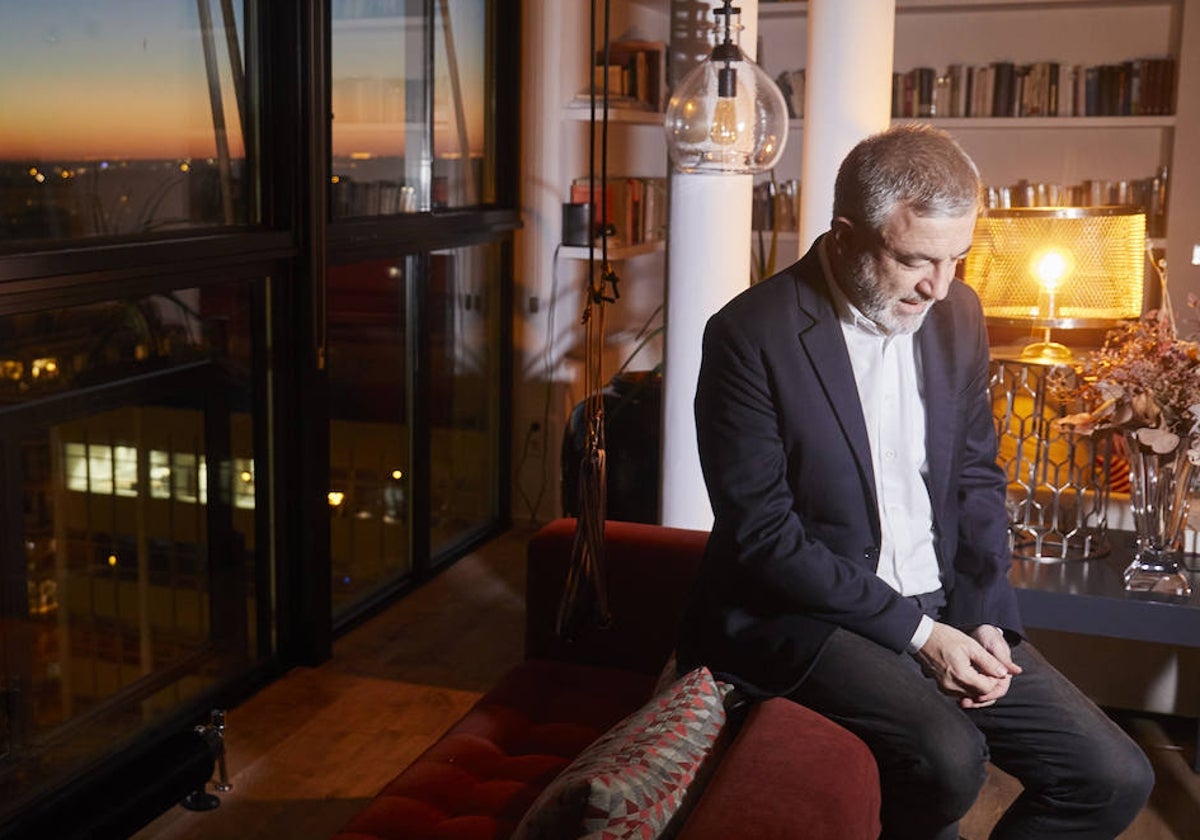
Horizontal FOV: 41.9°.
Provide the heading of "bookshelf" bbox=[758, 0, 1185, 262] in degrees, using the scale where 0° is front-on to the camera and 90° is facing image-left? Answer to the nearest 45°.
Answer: approximately 0°

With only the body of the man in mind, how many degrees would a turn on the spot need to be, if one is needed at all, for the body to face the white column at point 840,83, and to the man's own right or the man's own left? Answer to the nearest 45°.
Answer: approximately 135° to the man's own left

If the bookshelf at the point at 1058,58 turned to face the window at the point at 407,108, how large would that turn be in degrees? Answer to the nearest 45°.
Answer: approximately 45° to its right

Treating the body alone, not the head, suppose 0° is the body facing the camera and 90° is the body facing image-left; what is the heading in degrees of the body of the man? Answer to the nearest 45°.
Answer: approximately 315°

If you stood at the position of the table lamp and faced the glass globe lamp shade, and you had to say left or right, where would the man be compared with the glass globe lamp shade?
left

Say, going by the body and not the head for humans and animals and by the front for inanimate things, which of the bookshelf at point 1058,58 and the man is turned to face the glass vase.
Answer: the bookshelf

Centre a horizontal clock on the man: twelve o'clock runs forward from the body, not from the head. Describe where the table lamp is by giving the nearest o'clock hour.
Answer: The table lamp is roughly at 8 o'clock from the man.

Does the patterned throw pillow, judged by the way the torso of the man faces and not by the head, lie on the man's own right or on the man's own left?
on the man's own right
